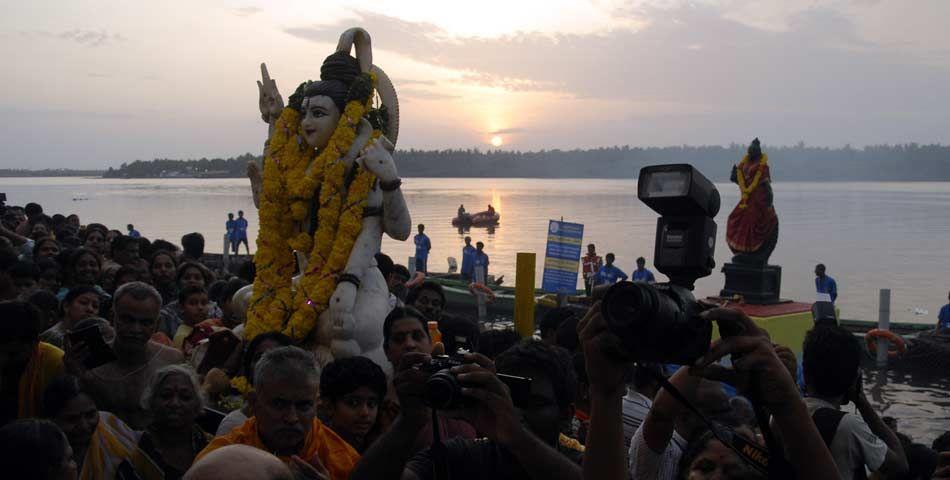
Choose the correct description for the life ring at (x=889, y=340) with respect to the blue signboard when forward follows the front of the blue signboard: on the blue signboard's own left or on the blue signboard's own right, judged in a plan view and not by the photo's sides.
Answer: on the blue signboard's own left

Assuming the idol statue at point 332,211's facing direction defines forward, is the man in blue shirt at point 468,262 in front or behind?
behind

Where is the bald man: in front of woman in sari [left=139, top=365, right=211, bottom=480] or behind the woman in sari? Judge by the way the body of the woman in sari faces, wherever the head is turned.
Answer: in front

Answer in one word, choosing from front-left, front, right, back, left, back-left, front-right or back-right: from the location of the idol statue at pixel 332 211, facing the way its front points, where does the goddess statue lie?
back

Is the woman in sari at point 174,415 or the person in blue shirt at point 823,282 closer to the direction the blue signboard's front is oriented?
the woman in sari

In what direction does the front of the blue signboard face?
toward the camera

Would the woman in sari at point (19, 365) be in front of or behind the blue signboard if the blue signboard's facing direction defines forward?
in front

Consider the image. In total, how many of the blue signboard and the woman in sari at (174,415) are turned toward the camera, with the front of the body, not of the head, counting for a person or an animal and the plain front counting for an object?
2

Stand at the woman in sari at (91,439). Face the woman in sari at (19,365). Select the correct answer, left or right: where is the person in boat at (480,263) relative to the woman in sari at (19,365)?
right

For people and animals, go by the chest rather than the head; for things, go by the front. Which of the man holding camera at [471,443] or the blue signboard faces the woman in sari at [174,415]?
the blue signboard

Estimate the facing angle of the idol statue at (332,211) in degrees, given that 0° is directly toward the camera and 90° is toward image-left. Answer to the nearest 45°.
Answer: approximately 45°
